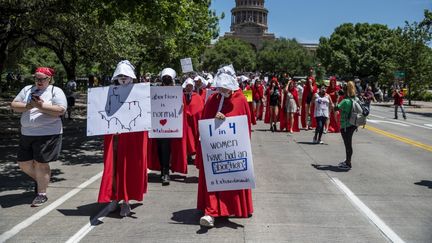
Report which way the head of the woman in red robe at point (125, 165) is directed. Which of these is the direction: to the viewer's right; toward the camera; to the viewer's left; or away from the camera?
toward the camera

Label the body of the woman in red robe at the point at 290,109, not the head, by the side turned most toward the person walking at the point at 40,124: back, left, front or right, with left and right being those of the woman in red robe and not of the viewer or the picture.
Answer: front

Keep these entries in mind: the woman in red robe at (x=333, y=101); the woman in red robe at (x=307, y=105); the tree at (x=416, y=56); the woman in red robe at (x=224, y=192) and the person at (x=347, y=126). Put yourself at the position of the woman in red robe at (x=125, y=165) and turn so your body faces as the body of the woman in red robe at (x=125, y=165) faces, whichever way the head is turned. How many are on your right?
0

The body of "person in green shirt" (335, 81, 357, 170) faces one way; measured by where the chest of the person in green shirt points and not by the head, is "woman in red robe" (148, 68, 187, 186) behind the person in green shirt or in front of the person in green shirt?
in front

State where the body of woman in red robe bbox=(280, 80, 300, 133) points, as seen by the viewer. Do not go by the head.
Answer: toward the camera

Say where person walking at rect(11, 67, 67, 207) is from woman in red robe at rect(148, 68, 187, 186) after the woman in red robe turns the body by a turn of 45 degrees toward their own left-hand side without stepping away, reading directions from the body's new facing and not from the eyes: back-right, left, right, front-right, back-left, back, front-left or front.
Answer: right

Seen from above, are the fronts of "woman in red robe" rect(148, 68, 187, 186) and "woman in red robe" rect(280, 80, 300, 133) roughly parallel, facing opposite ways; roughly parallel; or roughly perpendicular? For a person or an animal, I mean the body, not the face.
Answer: roughly parallel

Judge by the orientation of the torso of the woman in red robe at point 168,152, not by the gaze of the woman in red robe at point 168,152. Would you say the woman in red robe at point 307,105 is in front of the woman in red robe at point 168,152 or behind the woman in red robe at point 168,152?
behind

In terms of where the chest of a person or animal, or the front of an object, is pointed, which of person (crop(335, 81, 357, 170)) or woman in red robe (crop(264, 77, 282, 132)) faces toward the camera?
the woman in red robe

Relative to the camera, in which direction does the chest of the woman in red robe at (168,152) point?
toward the camera

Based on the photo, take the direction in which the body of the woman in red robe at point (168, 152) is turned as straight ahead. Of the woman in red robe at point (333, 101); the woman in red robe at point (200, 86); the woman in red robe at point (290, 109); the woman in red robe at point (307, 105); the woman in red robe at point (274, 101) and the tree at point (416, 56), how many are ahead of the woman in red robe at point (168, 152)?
0

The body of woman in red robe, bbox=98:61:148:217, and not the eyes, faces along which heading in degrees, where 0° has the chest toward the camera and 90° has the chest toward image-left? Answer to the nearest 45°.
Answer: approximately 0°

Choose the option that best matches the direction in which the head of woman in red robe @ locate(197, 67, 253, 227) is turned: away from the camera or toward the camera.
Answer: toward the camera

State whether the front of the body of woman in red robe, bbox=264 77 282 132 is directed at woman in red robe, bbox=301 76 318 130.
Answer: no

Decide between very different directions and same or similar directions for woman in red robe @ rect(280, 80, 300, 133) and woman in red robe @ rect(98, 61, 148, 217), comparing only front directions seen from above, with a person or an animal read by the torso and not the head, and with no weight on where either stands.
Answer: same or similar directions

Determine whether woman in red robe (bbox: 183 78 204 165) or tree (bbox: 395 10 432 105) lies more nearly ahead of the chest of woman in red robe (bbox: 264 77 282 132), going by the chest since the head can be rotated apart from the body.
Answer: the woman in red robe
